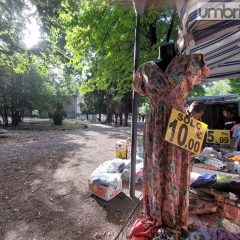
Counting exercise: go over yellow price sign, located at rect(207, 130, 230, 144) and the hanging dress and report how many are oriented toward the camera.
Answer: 2

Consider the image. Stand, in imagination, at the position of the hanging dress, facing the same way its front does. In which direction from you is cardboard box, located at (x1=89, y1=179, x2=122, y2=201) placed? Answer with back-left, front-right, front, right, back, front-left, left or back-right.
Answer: back-right

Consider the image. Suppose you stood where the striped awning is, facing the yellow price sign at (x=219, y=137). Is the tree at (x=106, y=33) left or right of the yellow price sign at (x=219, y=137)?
left

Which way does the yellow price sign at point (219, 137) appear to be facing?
toward the camera

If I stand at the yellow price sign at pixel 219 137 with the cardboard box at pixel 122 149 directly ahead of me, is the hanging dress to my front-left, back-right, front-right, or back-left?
back-left

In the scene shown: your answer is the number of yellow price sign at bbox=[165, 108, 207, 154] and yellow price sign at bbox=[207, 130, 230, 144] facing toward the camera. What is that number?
2

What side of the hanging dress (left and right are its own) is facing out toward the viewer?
front

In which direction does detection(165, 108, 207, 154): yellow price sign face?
toward the camera
